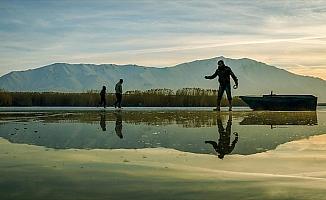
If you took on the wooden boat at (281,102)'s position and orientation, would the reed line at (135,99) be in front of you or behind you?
in front

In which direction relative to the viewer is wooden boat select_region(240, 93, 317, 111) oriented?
to the viewer's left
